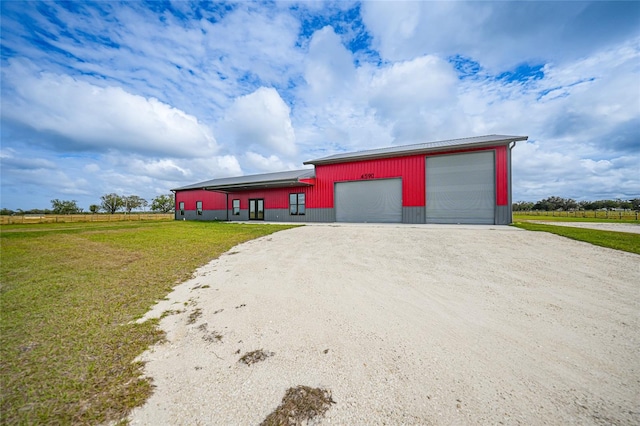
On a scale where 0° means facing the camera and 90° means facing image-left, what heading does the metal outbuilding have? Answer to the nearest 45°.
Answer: approximately 45°
